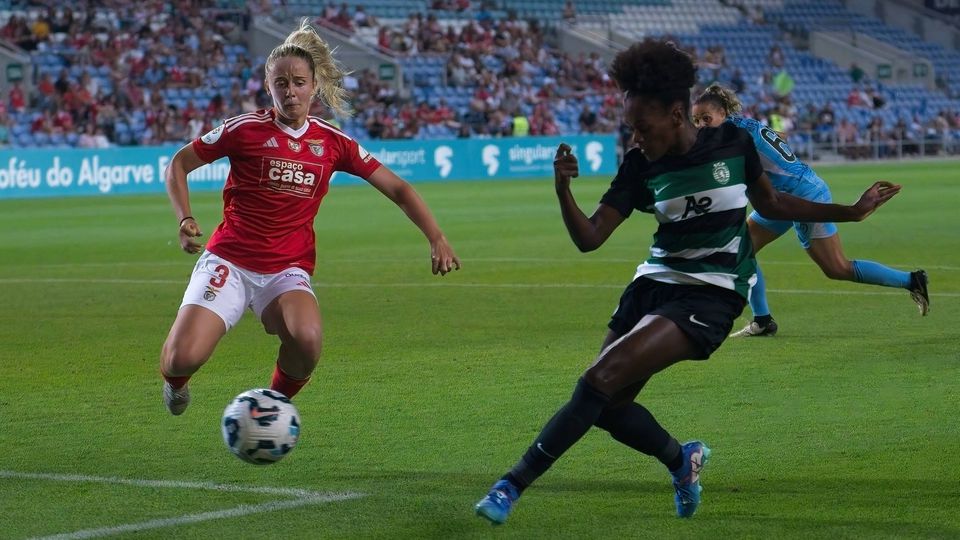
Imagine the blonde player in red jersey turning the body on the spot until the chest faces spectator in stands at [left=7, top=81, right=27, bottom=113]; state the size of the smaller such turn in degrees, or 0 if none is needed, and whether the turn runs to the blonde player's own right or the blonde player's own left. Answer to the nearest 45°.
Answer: approximately 180°

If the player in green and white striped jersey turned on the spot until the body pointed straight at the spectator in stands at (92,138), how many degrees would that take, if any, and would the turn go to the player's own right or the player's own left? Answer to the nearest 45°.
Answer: approximately 90° to the player's own right

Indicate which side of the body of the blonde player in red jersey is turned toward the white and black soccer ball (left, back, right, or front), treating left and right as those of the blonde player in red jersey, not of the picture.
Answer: front

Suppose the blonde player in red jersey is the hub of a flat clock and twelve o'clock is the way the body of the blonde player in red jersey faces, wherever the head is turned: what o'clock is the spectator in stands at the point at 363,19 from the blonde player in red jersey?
The spectator in stands is roughly at 6 o'clock from the blonde player in red jersey.

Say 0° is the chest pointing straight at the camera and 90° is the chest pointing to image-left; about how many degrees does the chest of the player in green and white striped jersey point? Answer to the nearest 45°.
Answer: approximately 45°

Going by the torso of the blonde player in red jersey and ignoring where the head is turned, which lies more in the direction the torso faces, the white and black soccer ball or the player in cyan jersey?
the white and black soccer ball

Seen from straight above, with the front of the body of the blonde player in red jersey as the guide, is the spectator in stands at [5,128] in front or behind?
behind

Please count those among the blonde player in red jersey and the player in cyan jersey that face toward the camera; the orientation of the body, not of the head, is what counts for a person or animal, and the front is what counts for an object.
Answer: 1

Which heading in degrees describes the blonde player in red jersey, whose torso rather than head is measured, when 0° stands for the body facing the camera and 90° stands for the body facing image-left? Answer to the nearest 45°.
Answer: approximately 0°
